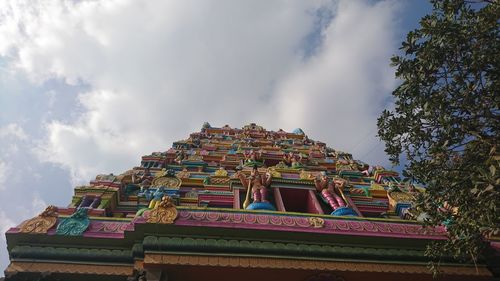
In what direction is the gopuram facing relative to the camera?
toward the camera
